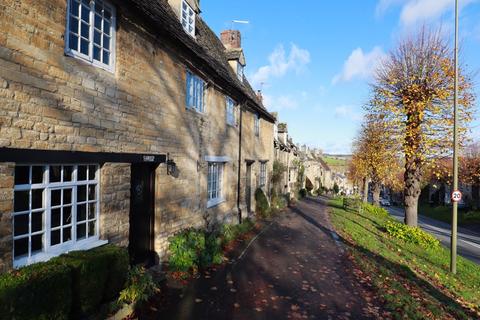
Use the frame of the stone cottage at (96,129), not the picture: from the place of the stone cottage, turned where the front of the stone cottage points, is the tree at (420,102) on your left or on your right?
on your left

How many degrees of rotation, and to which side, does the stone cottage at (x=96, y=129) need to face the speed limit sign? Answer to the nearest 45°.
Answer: approximately 45° to its left

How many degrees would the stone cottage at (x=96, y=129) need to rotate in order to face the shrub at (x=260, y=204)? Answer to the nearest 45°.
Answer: approximately 90° to its left

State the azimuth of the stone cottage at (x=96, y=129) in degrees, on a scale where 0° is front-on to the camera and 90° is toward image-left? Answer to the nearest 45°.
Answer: approximately 315°

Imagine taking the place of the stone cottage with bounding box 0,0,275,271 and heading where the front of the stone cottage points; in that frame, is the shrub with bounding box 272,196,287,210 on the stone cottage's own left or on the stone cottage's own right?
on the stone cottage's own left
